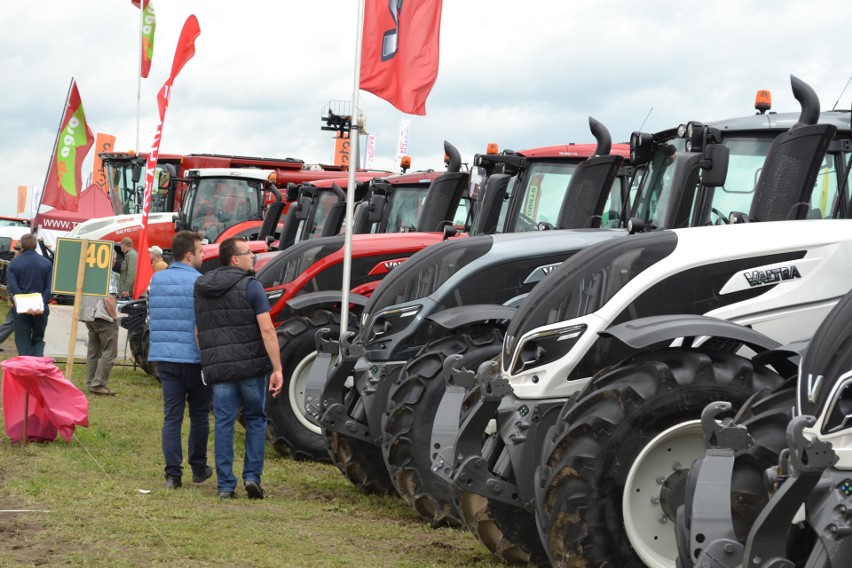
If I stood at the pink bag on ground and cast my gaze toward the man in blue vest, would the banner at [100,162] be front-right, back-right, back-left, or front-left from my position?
back-left

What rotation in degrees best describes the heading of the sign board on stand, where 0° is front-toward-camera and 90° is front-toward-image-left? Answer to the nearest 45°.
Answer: approximately 0°

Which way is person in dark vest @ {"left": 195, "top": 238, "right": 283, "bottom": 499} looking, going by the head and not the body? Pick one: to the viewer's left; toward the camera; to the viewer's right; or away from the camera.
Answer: to the viewer's right

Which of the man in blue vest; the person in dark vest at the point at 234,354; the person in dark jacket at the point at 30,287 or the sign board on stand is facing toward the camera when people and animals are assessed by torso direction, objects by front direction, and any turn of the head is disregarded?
the sign board on stand

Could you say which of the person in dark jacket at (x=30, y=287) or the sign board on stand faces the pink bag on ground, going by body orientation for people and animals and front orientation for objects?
the sign board on stand

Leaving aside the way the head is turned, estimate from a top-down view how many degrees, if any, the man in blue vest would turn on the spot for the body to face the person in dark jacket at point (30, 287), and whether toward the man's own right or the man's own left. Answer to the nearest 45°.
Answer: approximately 45° to the man's own left

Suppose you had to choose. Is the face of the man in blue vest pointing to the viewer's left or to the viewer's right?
to the viewer's right

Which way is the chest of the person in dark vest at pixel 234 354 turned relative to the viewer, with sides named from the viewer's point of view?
facing away from the viewer and to the right of the viewer

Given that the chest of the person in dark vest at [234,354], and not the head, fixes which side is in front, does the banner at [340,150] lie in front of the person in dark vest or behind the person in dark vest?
in front
